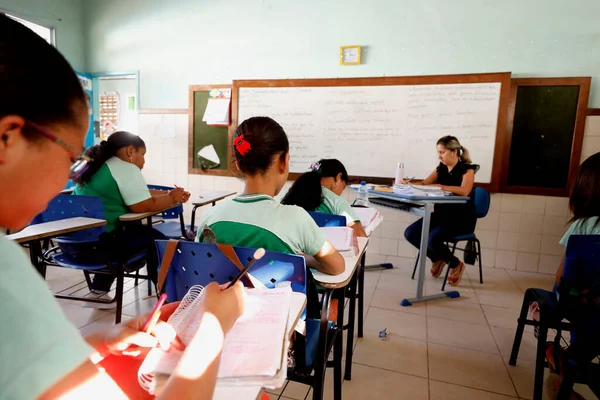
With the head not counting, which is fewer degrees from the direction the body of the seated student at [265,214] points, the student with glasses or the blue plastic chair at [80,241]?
the blue plastic chair

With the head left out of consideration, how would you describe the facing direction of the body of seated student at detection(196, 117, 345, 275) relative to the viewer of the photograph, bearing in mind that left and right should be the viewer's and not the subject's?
facing away from the viewer and to the right of the viewer

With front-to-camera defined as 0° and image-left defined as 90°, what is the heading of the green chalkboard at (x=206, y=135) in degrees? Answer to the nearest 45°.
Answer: approximately 0°

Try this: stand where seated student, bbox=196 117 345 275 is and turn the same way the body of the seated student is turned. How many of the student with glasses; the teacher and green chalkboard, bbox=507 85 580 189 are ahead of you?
2

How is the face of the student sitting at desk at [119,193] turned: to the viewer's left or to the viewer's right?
to the viewer's right

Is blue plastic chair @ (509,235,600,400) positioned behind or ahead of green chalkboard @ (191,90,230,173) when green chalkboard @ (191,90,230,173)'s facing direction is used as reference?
ahead

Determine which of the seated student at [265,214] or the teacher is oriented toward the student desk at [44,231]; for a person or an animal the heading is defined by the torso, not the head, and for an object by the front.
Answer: the teacher

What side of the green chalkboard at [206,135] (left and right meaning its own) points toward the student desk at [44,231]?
front

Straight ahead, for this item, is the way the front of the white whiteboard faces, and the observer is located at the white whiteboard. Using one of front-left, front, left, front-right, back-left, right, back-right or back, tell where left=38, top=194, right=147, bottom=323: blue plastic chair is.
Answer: front-right

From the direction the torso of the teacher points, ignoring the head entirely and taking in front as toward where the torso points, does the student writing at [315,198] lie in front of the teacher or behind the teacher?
in front

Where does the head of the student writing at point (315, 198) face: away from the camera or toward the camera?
away from the camera

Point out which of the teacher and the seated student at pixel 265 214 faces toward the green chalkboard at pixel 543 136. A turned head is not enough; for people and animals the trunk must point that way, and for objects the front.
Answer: the seated student
